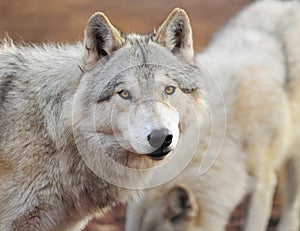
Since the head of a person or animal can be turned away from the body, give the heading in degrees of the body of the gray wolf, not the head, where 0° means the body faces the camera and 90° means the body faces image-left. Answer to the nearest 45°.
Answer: approximately 315°

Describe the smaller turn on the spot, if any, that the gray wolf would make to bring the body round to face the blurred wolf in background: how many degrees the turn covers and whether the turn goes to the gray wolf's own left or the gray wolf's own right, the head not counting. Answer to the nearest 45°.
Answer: approximately 90° to the gray wolf's own left
